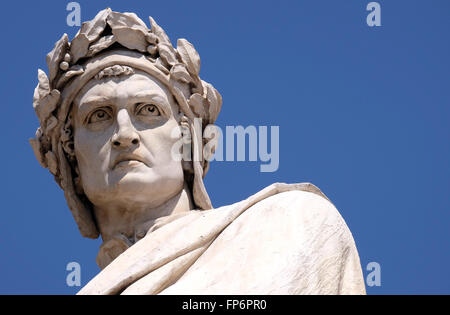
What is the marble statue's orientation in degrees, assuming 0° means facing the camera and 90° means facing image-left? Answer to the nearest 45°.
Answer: approximately 45°
